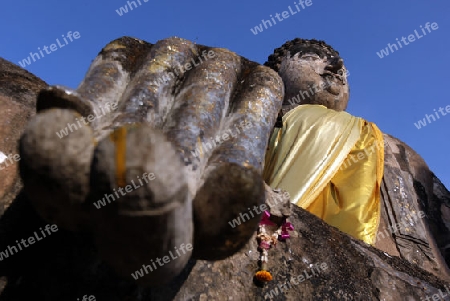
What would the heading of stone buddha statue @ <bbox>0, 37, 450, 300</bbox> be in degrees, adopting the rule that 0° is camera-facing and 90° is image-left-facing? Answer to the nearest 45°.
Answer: approximately 315°
